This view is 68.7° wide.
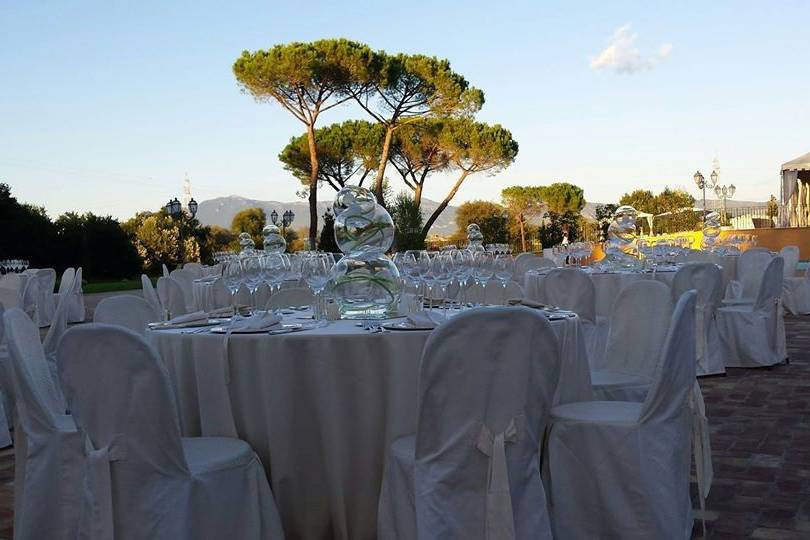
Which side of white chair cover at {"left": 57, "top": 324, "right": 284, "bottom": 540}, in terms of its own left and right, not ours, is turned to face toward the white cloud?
front

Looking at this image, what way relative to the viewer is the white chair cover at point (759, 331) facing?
to the viewer's left

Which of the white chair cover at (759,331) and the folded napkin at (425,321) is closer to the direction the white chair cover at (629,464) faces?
the folded napkin

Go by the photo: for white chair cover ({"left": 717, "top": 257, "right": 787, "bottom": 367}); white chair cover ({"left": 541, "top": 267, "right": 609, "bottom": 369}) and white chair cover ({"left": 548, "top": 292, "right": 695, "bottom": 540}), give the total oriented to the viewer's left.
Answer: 2

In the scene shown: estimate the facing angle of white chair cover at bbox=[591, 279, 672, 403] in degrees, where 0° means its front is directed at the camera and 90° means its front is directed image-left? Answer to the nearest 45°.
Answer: approximately 45°

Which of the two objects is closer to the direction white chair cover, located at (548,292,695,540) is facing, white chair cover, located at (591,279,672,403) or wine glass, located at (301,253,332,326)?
the wine glass

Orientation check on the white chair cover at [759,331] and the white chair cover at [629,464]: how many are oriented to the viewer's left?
2

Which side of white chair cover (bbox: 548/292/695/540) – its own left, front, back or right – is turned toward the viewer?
left

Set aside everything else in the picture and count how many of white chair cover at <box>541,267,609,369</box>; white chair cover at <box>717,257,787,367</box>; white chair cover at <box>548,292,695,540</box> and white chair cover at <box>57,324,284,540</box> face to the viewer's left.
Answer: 2

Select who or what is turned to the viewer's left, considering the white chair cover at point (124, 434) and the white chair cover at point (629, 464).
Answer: the white chair cover at point (629, 464)
